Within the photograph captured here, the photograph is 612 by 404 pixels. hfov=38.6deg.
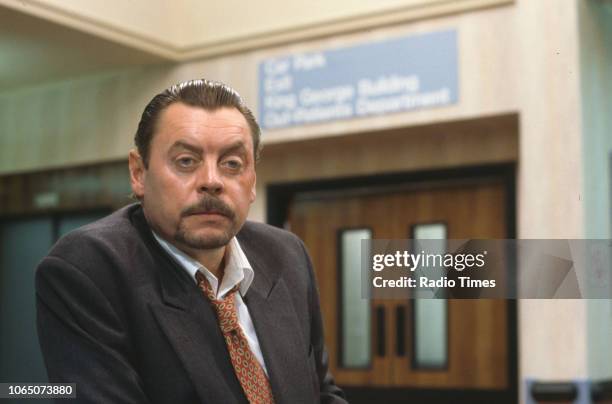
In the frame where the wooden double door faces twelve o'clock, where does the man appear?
The man is roughly at 12 o'clock from the wooden double door.

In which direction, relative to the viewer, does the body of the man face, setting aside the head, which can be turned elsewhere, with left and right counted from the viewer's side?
facing the viewer and to the right of the viewer

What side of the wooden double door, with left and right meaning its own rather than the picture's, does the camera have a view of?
front

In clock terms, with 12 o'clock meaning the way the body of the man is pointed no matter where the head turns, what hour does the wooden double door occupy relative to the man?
The wooden double door is roughly at 8 o'clock from the man.

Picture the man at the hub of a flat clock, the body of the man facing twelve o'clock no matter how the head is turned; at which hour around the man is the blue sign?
The blue sign is roughly at 8 o'clock from the man.

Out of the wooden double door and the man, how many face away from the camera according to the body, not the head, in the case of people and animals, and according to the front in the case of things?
0
